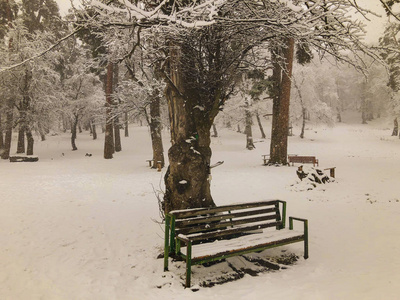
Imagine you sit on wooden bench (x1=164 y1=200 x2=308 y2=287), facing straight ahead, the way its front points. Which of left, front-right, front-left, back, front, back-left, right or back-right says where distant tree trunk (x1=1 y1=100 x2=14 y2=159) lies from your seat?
back

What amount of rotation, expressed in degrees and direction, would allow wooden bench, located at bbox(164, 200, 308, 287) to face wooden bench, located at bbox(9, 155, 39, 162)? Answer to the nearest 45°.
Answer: approximately 180°

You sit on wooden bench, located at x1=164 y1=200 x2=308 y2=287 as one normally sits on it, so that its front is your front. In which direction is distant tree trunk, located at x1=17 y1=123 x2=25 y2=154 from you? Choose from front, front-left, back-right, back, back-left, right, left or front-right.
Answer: back

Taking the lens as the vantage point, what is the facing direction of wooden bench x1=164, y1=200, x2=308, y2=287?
facing the viewer and to the right of the viewer

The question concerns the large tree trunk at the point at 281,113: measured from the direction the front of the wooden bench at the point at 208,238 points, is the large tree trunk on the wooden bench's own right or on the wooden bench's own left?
on the wooden bench's own left

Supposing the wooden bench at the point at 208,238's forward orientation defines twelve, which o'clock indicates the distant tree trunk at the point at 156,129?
The distant tree trunk is roughly at 7 o'clock from the wooden bench.

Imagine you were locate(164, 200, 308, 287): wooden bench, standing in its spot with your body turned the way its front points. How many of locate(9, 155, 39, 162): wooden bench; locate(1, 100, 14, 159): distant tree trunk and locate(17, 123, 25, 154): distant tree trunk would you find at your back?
3
